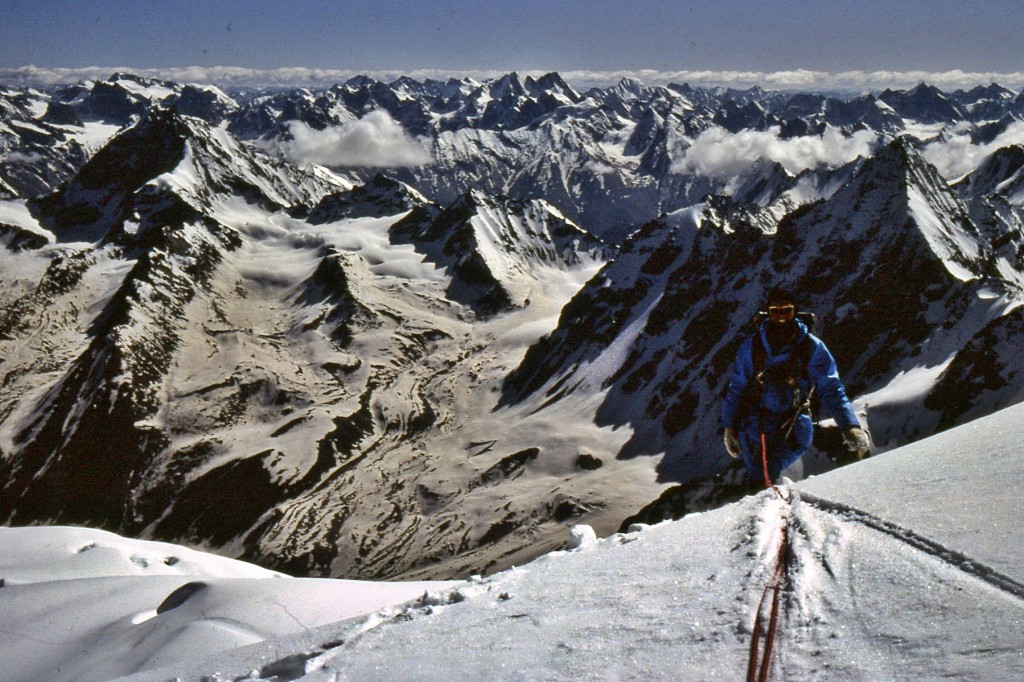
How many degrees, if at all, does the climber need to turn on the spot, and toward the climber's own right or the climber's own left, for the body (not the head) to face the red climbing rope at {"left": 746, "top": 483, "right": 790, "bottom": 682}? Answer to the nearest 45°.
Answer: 0° — they already face it

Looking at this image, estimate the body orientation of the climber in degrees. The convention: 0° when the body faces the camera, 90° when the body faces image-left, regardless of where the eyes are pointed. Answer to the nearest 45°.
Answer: approximately 0°
